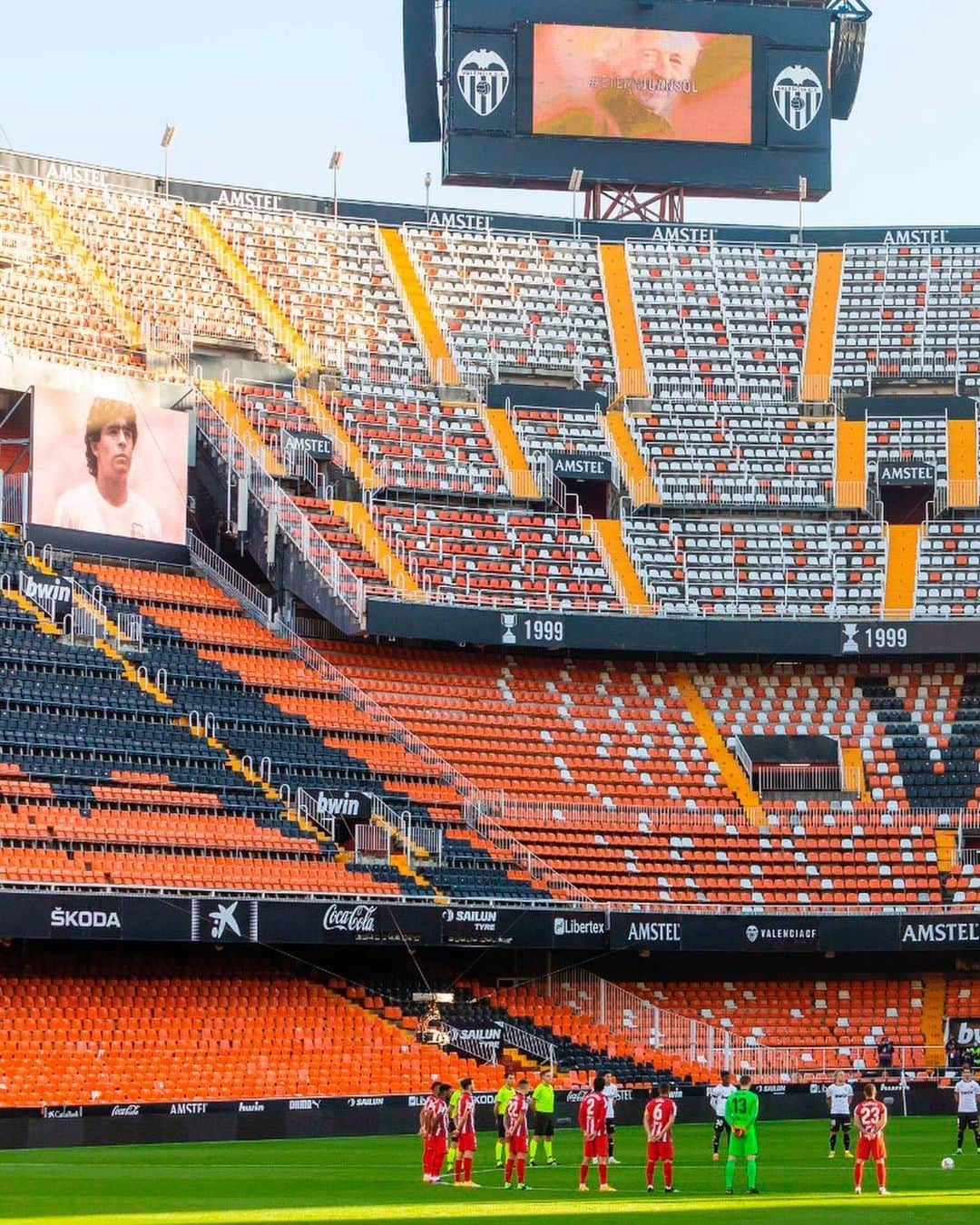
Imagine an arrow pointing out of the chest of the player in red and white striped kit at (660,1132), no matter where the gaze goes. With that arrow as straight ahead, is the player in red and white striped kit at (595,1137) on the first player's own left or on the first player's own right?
on the first player's own left

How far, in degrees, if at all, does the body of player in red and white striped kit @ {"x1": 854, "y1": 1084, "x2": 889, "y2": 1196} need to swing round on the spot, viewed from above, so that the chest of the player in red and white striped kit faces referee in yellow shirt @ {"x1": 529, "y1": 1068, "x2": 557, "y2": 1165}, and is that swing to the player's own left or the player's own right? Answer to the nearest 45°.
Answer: approximately 45° to the player's own left

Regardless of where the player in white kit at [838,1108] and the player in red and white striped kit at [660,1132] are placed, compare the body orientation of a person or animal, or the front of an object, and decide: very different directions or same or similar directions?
very different directions

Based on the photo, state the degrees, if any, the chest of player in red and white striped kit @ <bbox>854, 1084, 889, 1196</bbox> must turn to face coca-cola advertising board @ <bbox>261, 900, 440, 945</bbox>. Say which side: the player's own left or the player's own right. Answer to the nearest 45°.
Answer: approximately 45° to the player's own left

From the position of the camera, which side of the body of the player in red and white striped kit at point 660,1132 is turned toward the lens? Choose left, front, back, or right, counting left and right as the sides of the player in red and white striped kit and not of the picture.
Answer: back

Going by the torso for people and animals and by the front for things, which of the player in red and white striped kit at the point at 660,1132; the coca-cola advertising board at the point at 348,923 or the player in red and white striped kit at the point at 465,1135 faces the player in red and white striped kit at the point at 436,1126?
the coca-cola advertising board

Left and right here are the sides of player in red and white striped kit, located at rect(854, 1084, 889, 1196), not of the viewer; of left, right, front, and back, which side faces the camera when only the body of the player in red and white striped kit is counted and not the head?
back

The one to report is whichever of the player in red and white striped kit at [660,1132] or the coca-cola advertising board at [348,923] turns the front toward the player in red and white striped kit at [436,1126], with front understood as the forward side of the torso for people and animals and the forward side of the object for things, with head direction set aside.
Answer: the coca-cola advertising board

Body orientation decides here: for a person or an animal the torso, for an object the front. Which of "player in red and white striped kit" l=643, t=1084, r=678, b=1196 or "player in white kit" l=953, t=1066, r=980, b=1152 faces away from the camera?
the player in red and white striped kit

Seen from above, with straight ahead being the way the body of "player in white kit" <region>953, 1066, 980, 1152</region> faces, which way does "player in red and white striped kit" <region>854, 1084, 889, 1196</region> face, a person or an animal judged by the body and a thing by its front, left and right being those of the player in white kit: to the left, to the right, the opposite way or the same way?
the opposite way

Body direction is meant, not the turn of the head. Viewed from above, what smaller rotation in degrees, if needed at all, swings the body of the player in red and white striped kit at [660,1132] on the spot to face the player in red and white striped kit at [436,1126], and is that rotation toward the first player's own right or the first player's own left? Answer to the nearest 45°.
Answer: approximately 90° to the first player's own left

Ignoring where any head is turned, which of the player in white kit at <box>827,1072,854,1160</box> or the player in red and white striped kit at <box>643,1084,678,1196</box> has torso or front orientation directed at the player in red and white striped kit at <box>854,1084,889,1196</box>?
the player in white kit

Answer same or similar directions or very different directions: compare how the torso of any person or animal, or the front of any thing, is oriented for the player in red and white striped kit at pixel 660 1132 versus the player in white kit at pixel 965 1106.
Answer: very different directions
